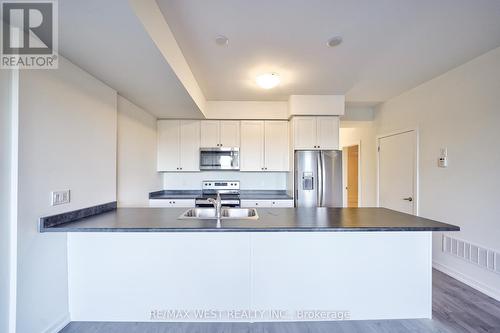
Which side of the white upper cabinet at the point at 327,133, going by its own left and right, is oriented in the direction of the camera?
front

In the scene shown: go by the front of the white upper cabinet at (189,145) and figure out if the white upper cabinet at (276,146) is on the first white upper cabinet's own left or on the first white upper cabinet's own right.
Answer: on the first white upper cabinet's own left

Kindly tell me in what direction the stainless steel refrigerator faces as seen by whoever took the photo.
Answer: facing the viewer

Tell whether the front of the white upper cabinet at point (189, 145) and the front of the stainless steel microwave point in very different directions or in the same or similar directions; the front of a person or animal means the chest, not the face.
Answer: same or similar directions

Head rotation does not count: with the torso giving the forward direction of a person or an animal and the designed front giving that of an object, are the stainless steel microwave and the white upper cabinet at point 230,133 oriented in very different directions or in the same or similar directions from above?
same or similar directions

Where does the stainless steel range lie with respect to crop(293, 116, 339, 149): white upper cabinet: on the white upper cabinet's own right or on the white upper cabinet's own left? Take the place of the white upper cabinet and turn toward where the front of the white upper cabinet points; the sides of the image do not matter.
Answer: on the white upper cabinet's own right

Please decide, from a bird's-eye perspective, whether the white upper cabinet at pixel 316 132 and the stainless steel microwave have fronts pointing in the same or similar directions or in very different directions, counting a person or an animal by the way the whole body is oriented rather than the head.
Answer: same or similar directions

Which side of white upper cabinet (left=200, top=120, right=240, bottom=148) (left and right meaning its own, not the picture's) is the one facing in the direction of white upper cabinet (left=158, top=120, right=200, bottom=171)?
right

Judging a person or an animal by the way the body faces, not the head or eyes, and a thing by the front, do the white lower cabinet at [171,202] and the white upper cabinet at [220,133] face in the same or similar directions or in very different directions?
same or similar directions

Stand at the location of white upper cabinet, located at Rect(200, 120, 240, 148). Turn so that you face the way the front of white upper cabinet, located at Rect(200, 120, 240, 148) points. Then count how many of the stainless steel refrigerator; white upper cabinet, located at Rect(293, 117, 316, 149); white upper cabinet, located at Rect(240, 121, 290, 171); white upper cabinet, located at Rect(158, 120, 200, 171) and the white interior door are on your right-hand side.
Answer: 1

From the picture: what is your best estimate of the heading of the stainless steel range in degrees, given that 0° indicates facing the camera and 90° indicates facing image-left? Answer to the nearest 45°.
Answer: approximately 0°

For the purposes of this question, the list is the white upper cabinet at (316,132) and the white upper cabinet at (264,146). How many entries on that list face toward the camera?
2

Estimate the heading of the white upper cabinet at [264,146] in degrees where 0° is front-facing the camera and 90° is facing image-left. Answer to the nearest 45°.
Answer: approximately 0°

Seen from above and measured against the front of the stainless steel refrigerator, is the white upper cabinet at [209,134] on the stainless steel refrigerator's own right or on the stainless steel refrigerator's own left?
on the stainless steel refrigerator's own right

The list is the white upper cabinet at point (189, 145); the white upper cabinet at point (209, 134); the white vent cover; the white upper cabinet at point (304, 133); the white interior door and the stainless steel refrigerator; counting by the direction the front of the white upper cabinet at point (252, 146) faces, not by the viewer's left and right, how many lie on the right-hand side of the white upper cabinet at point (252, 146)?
2

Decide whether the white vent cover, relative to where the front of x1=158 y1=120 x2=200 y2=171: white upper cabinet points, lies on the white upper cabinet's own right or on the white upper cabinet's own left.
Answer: on the white upper cabinet's own left

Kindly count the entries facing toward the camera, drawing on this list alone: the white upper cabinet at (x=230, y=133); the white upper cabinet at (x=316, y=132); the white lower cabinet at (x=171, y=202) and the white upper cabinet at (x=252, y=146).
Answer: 4

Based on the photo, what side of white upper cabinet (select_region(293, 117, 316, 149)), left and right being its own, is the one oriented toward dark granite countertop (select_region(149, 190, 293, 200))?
right
